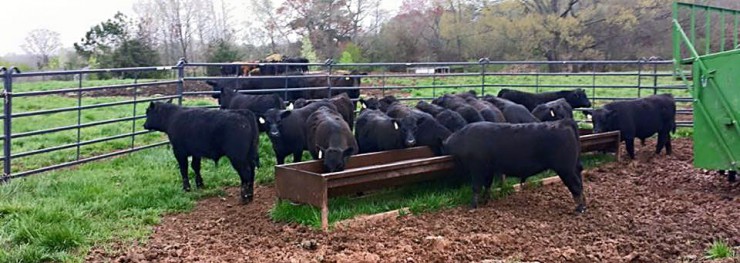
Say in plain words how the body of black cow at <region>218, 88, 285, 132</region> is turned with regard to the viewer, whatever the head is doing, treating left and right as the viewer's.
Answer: facing to the left of the viewer

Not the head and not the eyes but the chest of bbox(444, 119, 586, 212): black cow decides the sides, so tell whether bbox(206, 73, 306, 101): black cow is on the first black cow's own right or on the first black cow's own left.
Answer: on the first black cow's own right

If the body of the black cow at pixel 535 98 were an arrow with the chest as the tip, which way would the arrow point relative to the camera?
to the viewer's right

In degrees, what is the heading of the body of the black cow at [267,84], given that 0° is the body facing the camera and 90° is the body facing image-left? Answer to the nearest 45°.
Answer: approximately 90°

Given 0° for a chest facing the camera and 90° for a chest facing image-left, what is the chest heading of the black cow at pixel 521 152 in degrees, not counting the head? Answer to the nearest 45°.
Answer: approximately 90°

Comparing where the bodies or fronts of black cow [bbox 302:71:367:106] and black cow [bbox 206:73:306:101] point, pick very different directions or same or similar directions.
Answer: very different directions

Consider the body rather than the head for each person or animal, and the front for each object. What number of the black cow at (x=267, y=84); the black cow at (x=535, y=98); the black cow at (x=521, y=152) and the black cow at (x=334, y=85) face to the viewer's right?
2

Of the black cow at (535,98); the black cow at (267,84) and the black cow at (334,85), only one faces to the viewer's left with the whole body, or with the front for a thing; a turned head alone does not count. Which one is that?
the black cow at (267,84)

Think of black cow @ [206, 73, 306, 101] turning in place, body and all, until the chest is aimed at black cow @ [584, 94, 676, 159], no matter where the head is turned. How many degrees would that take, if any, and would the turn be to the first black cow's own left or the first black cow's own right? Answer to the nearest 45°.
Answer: approximately 135° to the first black cow's own left

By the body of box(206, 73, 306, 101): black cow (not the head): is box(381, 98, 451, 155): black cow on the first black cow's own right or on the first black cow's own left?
on the first black cow's own left

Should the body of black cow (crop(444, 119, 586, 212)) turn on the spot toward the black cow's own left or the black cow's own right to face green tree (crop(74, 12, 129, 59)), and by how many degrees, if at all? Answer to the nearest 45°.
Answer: approximately 45° to the black cow's own right

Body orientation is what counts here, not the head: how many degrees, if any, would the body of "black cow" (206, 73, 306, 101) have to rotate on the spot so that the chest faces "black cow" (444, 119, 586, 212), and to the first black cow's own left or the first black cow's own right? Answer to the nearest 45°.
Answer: approximately 90° to the first black cow's own left
